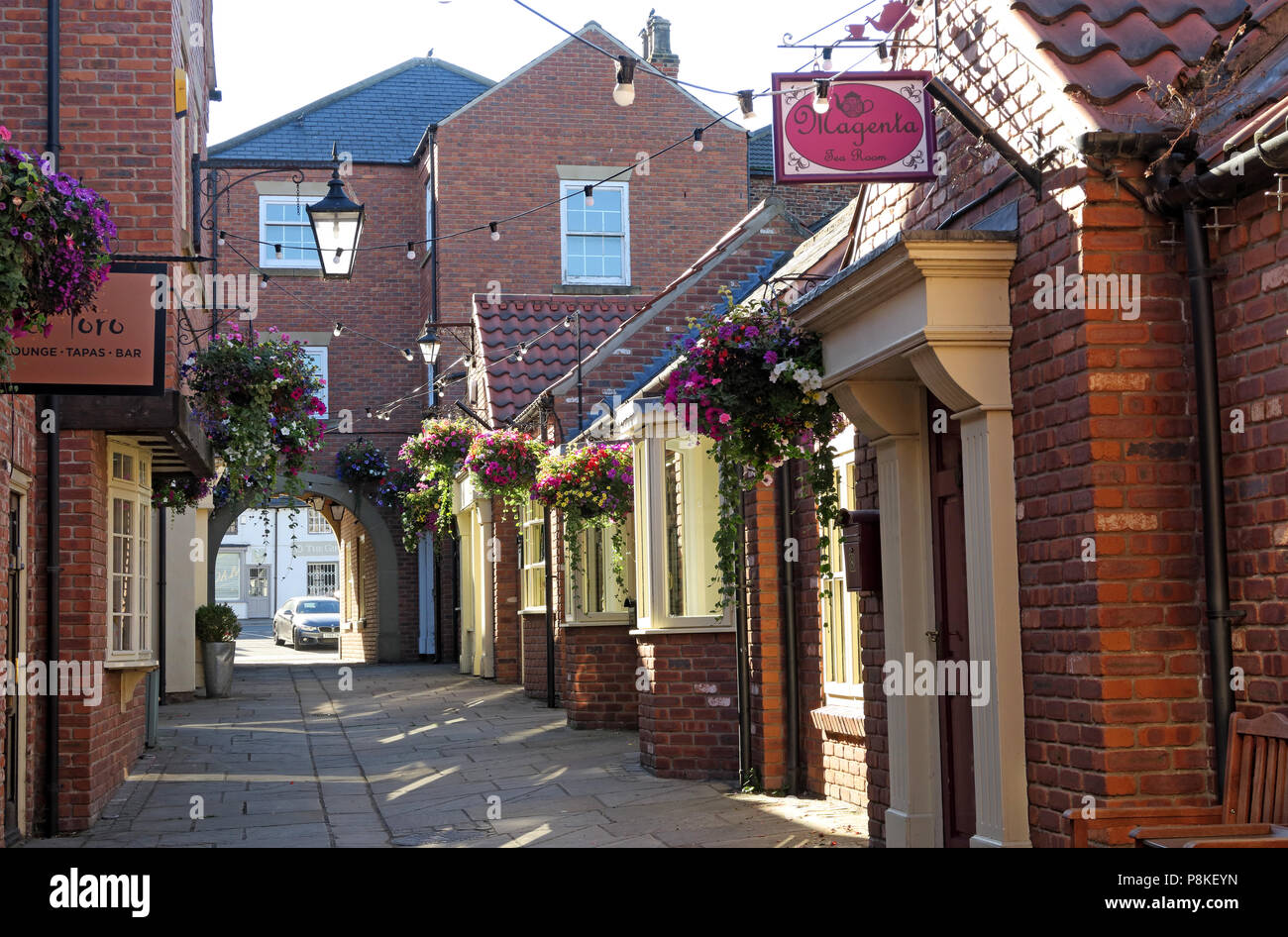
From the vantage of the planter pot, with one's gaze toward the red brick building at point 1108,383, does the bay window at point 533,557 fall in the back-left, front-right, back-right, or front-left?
front-left

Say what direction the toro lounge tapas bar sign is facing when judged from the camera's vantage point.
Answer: facing the viewer

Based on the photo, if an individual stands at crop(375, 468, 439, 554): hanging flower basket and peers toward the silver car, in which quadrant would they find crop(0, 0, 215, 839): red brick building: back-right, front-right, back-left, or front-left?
back-left

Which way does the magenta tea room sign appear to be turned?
toward the camera

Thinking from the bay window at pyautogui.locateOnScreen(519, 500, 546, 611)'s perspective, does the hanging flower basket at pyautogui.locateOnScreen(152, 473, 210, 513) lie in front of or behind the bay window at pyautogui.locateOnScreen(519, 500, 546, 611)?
in front

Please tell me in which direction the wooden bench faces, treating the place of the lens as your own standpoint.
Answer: facing the viewer and to the left of the viewer

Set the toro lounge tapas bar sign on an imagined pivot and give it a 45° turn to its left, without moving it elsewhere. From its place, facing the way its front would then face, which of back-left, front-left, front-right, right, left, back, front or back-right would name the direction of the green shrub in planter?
back-left

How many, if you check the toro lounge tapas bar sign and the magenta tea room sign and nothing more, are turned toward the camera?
2

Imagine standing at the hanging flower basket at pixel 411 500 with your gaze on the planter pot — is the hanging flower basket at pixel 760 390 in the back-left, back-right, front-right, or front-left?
front-left

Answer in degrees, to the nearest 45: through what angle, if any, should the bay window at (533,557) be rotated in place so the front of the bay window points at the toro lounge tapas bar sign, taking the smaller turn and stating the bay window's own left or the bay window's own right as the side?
approximately 45° to the bay window's own left

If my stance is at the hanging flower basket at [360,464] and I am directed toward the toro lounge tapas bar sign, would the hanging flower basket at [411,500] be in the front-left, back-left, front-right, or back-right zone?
front-left

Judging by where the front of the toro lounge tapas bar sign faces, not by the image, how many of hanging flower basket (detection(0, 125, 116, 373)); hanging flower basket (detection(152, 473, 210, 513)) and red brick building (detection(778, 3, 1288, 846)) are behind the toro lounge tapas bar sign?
1

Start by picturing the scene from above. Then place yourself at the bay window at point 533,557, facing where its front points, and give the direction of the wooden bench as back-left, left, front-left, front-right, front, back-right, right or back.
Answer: front-left

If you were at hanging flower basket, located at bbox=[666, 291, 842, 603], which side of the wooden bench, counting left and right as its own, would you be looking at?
right

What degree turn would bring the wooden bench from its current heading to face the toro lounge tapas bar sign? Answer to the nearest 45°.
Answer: approximately 45° to its right
